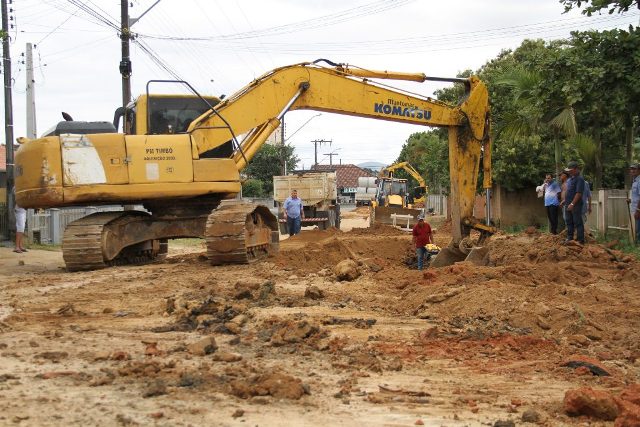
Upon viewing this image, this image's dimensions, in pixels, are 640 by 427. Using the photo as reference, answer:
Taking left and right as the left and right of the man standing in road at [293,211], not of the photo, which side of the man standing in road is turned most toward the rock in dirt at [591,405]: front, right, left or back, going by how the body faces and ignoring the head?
front

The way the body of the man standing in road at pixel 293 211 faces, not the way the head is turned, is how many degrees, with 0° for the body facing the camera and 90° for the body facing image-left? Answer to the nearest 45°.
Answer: approximately 0°

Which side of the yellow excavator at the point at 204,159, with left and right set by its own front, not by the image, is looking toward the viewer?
right

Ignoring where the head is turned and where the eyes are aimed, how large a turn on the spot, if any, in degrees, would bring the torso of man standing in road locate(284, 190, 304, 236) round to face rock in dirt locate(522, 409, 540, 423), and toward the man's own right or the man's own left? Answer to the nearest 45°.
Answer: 0° — they already face it

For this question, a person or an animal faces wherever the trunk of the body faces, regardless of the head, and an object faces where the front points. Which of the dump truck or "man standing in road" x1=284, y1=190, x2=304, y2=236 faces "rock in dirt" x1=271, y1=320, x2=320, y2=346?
the man standing in road

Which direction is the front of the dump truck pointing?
away from the camera

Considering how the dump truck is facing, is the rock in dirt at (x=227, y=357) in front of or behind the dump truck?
behind

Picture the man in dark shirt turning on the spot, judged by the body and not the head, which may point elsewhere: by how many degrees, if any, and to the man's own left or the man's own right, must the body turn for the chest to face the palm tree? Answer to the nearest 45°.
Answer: approximately 135° to the man's own right

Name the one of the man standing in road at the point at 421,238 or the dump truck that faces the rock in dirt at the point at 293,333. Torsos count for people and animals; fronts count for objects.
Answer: the man standing in road
